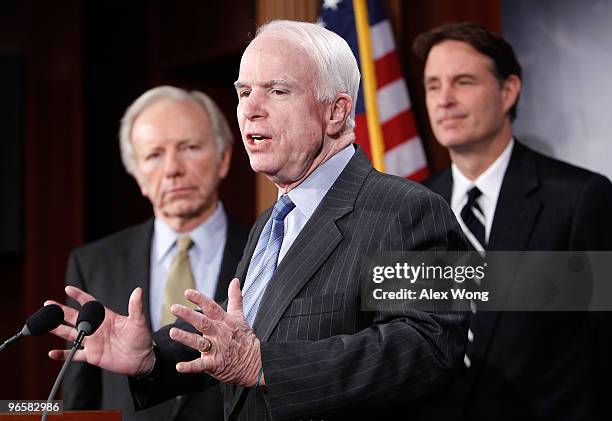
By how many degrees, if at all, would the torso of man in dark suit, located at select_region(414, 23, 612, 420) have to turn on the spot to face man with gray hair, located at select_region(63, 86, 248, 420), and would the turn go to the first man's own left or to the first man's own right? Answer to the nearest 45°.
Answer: approximately 45° to the first man's own right

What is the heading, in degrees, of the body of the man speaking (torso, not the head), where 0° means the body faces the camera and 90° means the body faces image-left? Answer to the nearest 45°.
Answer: approximately 45°

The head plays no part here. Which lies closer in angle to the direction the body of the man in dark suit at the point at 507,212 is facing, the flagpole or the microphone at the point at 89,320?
the microphone

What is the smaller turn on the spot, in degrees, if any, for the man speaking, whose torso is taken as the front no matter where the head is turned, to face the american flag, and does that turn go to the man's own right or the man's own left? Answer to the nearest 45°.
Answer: approximately 135° to the man's own right

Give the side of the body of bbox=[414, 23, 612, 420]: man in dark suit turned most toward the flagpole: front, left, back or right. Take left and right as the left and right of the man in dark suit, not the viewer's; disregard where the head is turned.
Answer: right

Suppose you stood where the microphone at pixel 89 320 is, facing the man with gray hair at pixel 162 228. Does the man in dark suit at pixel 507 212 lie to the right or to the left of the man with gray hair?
right

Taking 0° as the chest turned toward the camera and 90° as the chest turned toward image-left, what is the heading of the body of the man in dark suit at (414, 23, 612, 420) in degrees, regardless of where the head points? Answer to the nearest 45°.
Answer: approximately 45°

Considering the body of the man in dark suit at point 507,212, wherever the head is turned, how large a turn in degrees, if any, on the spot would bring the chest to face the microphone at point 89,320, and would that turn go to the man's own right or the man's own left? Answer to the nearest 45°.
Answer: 0° — they already face it
